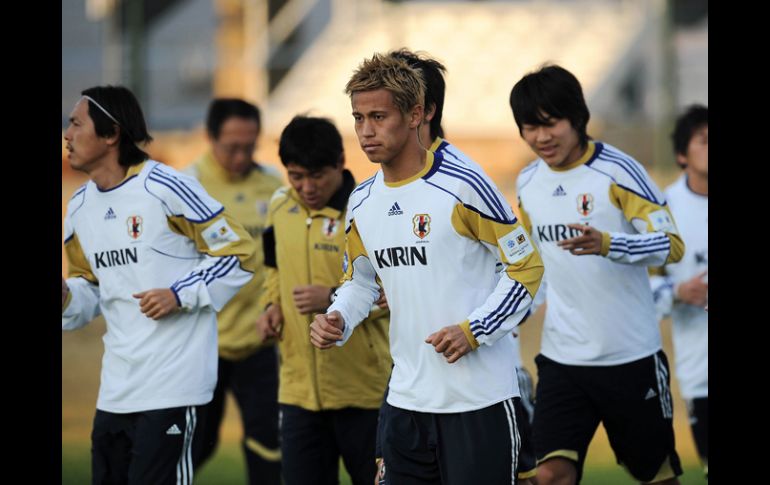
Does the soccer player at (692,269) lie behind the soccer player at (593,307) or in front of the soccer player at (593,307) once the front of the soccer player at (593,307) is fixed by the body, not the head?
behind

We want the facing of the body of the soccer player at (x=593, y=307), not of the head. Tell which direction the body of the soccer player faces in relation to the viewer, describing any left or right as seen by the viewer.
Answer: facing the viewer and to the left of the viewer

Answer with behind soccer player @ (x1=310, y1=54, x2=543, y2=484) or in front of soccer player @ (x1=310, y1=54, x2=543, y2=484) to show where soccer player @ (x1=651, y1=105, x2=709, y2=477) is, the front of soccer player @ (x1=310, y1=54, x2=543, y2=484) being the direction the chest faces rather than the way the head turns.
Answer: behind

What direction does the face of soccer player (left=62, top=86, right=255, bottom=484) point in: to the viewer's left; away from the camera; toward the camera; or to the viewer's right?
to the viewer's left

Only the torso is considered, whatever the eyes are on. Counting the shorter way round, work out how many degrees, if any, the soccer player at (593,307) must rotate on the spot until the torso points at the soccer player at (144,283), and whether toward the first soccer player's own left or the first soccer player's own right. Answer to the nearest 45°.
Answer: approximately 45° to the first soccer player's own right

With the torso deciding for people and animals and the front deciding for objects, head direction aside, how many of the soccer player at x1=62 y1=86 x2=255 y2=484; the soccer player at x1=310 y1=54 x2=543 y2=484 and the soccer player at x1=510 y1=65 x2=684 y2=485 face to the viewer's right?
0

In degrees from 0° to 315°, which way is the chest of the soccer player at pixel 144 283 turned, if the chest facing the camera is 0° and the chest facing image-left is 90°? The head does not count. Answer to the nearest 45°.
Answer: approximately 45°

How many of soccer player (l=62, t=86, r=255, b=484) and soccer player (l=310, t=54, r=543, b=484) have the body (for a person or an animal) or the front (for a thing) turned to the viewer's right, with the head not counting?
0

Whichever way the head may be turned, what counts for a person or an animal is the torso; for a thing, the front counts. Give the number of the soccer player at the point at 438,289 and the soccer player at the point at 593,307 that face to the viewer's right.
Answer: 0

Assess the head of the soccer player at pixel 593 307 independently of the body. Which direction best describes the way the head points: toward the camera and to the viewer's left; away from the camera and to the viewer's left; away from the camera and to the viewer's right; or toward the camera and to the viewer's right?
toward the camera and to the viewer's left

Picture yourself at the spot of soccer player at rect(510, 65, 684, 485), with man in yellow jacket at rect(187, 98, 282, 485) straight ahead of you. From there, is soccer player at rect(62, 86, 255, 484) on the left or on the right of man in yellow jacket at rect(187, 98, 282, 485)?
left

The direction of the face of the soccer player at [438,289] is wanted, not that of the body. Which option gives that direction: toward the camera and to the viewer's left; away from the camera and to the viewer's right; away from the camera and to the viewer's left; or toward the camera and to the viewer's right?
toward the camera and to the viewer's left
